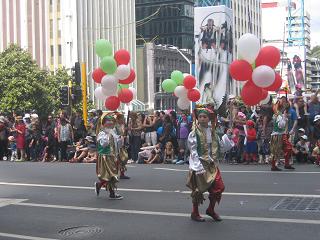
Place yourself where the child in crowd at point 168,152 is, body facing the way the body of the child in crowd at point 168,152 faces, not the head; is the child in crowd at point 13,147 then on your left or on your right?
on your right

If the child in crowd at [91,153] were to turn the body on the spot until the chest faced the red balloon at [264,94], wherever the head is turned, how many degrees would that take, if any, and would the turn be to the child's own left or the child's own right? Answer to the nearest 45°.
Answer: approximately 90° to the child's own left

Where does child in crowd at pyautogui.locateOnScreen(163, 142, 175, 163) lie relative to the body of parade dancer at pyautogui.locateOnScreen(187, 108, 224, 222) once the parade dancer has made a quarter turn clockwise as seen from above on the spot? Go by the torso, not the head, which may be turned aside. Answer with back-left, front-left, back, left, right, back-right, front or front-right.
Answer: back-right

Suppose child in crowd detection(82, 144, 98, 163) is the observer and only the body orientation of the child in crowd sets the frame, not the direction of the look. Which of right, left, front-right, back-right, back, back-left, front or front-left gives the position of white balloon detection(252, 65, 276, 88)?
left

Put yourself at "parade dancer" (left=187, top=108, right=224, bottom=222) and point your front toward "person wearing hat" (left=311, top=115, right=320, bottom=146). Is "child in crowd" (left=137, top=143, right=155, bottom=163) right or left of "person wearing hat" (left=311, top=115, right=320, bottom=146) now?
left

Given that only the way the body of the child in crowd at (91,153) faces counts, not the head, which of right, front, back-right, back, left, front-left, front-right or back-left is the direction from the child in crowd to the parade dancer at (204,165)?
front-left

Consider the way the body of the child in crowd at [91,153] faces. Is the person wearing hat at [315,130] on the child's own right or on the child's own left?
on the child's own left

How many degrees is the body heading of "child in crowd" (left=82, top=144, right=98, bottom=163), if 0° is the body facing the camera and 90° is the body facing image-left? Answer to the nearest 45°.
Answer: approximately 45°

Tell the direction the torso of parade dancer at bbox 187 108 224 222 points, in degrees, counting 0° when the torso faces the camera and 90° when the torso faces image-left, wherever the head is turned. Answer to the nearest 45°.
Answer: approximately 315°

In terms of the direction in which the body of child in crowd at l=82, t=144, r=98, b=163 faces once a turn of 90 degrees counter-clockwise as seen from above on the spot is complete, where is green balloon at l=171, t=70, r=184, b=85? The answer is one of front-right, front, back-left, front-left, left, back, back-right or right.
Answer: front-left

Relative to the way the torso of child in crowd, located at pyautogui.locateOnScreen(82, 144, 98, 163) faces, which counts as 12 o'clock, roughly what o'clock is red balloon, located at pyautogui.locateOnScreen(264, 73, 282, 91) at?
The red balloon is roughly at 9 o'clock from the child in crowd.

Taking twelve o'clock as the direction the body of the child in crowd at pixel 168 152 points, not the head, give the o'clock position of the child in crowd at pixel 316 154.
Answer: the child in crowd at pixel 316 154 is roughly at 10 o'clock from the child in crowd at pixel 168 152.

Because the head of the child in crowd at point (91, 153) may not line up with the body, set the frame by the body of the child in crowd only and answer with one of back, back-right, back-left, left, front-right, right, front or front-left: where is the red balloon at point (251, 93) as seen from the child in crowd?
left

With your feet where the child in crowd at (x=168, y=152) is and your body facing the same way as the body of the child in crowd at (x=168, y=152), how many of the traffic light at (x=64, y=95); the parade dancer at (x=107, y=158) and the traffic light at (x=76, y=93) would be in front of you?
1
